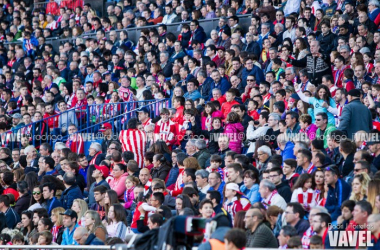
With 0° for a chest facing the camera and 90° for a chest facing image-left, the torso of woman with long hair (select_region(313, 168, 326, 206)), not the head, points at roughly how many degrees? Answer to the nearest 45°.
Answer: approximately 45°

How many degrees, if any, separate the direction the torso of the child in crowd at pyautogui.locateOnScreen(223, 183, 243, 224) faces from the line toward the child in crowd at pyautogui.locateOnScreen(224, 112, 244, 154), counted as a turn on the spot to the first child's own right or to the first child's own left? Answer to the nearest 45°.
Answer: approximately 135° to the first child's own right

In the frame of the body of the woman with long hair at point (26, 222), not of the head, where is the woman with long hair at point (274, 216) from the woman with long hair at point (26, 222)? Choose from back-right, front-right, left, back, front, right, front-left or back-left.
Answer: left
